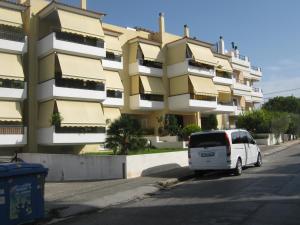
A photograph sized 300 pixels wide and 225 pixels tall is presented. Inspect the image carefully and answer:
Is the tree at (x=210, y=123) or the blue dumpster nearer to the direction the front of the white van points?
the tree

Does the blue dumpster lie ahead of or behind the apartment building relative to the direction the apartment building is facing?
ahead

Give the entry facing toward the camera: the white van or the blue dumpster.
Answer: the blue dumpster

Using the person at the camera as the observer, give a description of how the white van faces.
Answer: facing away from the viewer and to the right of the viewer

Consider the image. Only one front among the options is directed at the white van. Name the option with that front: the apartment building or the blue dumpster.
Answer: the apartment building

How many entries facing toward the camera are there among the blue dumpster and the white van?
1

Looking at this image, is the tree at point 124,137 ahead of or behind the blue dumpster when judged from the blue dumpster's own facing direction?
behind

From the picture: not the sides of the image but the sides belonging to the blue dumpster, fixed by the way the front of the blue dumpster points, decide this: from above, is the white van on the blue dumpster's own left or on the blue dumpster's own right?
on the blue dumpster's own left

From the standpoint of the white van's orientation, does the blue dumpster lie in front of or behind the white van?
behind

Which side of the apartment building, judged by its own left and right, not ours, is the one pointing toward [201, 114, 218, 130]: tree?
left

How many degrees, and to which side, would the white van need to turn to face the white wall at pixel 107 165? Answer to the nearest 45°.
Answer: approximately 135° to its left

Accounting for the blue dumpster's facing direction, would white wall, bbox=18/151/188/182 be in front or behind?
behind

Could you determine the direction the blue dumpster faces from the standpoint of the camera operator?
facing the viewer

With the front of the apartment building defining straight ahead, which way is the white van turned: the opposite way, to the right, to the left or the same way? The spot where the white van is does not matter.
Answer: to the left
